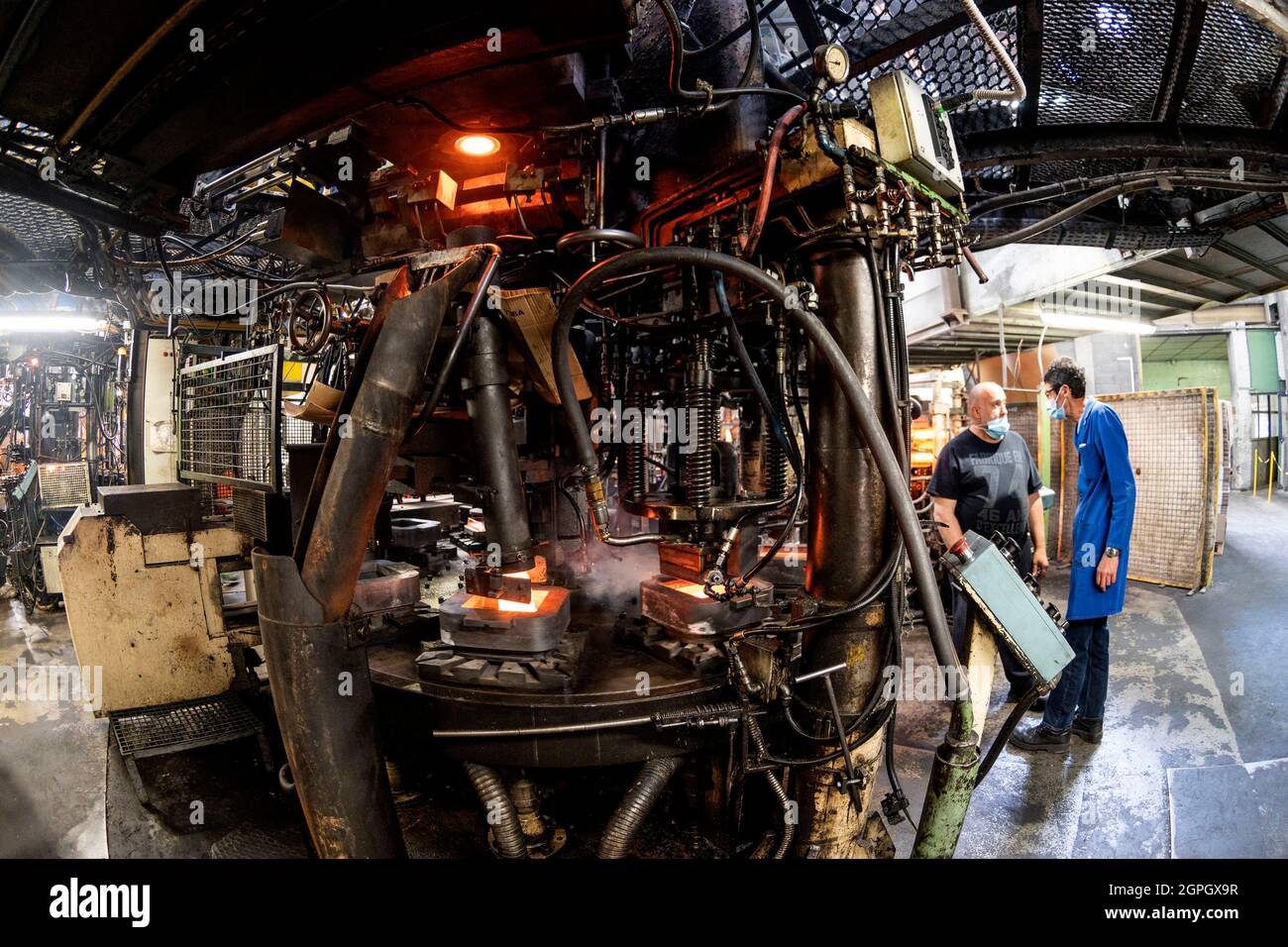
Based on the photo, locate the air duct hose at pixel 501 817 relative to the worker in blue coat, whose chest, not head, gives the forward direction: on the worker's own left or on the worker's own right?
on the worker's own left

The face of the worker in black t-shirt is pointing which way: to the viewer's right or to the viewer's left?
to the viewer's right

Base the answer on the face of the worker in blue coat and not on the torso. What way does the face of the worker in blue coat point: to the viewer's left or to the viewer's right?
to the viewer's left

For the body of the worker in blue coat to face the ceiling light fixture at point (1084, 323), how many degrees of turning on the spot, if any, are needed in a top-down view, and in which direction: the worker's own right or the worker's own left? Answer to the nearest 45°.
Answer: approximately 90° to the worker's own right

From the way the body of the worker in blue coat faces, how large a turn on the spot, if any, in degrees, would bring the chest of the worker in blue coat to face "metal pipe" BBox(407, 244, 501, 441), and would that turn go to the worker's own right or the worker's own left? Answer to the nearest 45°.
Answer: approximately 45° to the worker's own left

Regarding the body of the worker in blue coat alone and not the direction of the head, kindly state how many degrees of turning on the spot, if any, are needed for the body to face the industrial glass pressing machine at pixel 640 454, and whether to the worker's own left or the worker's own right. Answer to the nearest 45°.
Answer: approximately 45° to the worker's own left

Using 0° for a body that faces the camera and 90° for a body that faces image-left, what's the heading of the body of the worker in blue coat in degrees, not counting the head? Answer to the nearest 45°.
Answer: approximately 90°
